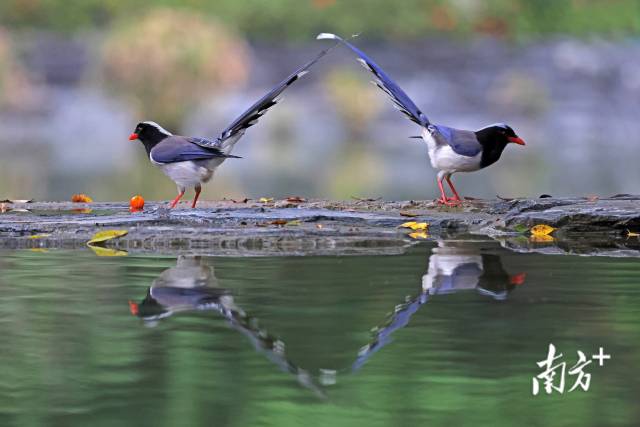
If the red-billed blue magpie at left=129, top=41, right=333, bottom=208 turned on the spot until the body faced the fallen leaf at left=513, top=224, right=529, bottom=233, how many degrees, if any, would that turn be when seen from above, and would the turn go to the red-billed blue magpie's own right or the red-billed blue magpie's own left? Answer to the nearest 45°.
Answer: approximately 180°

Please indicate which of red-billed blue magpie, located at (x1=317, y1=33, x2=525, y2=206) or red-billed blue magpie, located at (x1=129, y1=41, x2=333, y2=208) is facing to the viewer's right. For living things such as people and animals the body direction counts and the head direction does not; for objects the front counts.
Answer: red-billed blue magpie, located at (x1=317, y1=33, x2=525, y2=206)

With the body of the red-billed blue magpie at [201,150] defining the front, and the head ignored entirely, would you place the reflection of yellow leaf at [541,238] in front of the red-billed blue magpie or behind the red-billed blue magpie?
behind

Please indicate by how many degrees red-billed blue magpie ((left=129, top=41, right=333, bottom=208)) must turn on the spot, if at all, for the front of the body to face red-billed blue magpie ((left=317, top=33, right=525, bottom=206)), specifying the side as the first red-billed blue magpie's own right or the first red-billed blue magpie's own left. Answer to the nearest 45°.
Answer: approximately 180°

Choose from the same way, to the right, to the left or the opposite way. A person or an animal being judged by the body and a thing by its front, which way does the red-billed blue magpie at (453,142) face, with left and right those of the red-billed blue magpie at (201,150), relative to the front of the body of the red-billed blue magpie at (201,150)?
the opposite way

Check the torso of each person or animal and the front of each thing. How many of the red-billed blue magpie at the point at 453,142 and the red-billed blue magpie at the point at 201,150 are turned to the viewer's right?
1

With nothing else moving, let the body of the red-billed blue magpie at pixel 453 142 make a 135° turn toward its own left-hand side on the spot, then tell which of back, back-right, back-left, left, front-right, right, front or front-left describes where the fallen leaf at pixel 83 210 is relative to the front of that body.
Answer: front-left

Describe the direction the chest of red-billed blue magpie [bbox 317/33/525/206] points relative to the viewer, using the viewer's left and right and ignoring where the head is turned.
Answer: facing to the right of the viewer

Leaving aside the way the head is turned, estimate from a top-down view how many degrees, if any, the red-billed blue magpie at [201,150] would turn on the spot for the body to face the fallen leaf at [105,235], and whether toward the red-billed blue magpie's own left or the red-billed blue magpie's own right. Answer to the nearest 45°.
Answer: approximately 45° to the red-billed blue magpie's own left

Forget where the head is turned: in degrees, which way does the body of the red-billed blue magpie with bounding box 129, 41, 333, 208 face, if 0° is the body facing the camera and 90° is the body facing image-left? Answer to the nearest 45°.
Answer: approximately 90°

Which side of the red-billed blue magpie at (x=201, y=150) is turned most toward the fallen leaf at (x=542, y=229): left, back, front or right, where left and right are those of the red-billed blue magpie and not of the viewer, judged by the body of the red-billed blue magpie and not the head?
back
